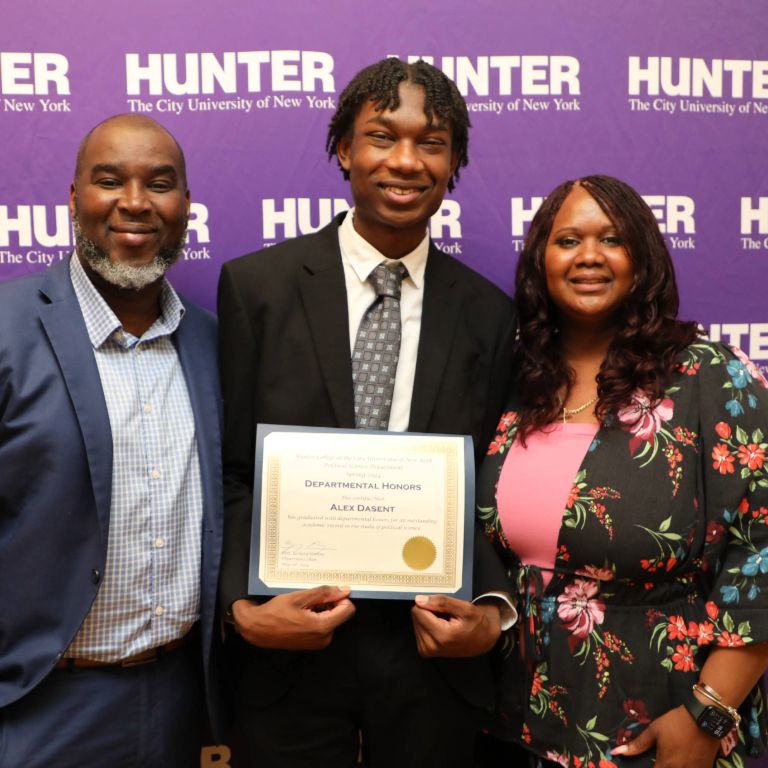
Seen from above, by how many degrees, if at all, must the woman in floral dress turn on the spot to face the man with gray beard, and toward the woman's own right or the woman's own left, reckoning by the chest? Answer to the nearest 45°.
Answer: approximately 45° to the woman's own right

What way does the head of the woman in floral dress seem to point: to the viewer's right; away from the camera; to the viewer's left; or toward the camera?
toward the camera

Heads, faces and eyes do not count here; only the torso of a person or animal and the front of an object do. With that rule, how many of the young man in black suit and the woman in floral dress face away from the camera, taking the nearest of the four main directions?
0

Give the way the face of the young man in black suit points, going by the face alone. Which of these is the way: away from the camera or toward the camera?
toward the camera

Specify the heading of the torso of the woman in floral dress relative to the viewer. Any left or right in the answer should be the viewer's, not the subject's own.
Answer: facing the viewer and to the left of the viewer

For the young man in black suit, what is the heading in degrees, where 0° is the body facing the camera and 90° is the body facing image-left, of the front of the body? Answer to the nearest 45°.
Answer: approximately 0°
